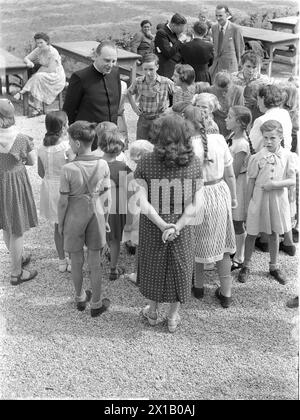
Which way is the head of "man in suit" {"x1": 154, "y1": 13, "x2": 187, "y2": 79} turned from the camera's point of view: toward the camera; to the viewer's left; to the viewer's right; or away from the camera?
to the viewer's right

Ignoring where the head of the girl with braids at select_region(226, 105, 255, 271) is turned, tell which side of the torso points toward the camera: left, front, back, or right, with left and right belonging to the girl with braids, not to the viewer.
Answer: left

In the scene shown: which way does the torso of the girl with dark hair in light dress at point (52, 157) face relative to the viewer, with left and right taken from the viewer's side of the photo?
facing away from the viewer and to the right of the viewer

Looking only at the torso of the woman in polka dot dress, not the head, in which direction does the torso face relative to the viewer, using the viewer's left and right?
facing away from the viewer

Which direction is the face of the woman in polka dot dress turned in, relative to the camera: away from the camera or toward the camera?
away from the camera

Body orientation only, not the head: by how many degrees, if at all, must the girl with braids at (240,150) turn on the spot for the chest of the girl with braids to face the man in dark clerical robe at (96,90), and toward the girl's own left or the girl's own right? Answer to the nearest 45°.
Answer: approximately 45° to the girl's own right

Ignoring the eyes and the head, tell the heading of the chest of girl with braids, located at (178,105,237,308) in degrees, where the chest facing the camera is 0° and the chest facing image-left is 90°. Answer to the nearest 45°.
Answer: approximately 180°
